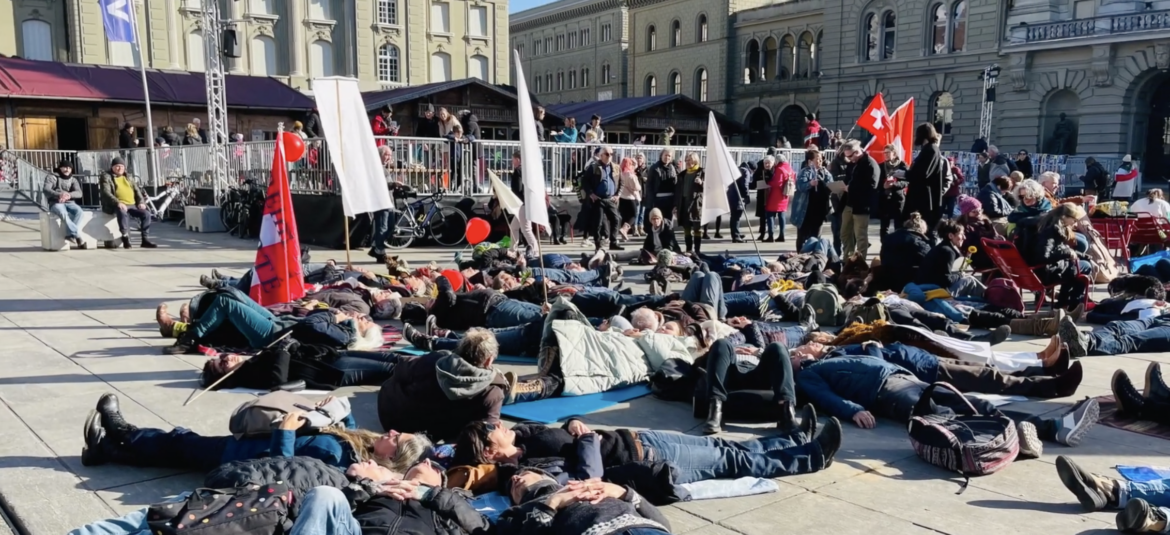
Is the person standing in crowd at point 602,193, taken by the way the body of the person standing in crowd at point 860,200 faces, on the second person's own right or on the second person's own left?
on the second person's own right

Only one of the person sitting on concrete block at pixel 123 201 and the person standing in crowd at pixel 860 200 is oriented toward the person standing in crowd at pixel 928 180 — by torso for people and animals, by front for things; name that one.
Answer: the person sitting on concrete block at pixel 123 201

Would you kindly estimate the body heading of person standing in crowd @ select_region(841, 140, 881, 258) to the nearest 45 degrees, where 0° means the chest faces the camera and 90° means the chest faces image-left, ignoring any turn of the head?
approximately 45°

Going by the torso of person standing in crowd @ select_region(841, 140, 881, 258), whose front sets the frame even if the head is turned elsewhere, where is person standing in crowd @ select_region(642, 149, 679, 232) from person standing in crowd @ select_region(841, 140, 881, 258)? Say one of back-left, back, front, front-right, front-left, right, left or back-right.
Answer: right

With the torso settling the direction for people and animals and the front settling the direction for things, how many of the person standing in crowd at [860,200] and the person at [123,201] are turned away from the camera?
0

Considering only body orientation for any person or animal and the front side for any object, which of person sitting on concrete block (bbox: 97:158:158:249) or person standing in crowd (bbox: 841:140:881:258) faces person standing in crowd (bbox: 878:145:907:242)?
person sitting on concrete block (bbox: 97:158:158:249)

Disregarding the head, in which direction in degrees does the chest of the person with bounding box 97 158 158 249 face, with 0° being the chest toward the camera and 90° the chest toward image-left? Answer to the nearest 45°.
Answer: approximately 315°

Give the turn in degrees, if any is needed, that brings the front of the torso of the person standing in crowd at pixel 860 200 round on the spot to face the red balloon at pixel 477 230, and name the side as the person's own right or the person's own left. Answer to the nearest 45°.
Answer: approximately 45° to the person's own right
